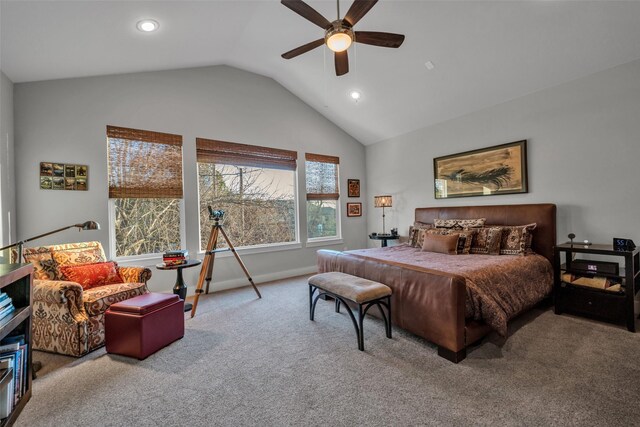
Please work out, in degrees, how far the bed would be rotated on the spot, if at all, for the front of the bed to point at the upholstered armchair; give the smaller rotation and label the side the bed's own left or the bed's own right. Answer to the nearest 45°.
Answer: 0° — it already faces it

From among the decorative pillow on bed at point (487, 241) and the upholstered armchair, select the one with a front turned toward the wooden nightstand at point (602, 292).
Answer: the upholstered armchair

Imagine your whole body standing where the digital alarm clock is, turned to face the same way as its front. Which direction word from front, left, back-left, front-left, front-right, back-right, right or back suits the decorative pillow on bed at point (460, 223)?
front-right

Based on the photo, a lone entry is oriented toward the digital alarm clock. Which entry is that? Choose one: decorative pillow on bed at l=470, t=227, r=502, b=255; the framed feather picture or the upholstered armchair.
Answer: the upholstered armchair

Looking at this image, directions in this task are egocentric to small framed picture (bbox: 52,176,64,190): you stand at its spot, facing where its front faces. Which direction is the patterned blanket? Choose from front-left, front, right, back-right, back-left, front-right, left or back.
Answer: front-left

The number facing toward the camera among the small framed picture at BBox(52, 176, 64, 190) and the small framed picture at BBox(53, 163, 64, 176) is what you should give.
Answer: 2

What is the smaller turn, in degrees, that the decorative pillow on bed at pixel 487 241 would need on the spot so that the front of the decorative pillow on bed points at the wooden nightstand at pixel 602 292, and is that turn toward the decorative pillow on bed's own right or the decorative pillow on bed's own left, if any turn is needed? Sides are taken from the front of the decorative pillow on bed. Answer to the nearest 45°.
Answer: approximately 135° to the decorative pillow on bed's own left

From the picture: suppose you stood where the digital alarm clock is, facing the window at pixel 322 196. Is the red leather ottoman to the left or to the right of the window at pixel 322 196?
left

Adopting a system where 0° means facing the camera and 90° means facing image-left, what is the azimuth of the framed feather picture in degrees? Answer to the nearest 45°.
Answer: approximately 45°

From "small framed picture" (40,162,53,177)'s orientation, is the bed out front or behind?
out front

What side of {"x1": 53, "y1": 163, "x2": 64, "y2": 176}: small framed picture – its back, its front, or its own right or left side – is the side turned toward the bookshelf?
front
